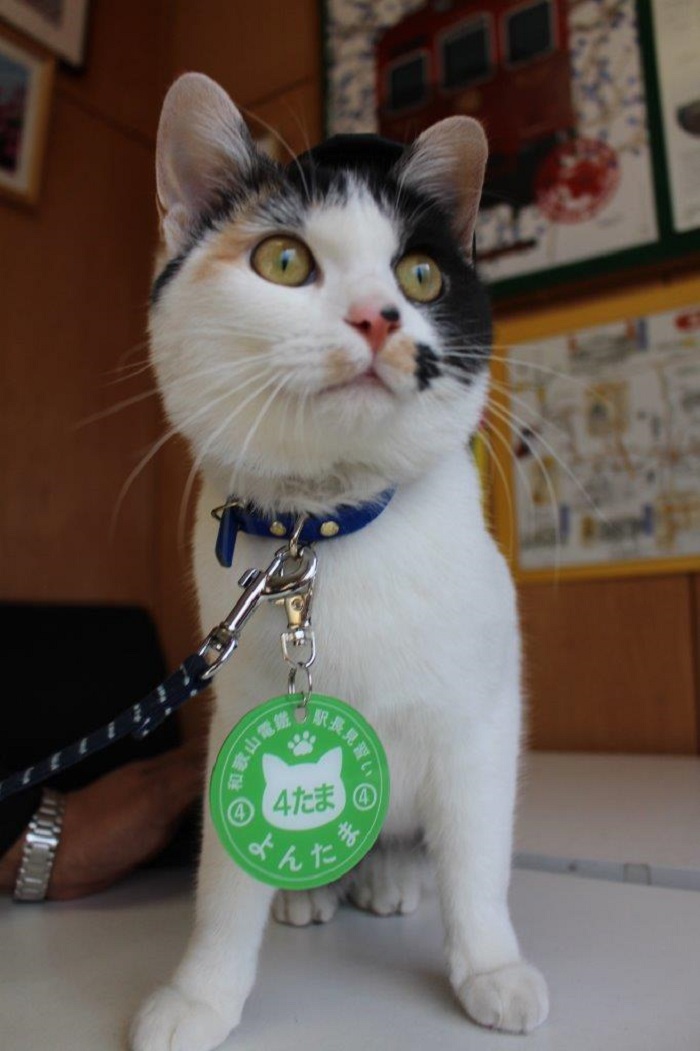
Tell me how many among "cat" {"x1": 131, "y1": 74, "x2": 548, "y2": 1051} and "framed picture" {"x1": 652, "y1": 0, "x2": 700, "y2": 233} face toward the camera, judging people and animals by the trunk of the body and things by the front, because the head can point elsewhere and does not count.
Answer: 2

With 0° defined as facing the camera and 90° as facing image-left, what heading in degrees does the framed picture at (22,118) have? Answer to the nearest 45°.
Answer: approximately 315°

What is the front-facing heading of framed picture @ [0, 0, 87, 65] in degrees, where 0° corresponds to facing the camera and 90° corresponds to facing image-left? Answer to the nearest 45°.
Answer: approximately 315°

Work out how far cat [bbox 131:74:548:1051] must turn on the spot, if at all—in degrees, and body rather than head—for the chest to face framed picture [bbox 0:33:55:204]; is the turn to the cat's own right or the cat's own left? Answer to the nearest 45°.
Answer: approximately 135° to the cat's own right
